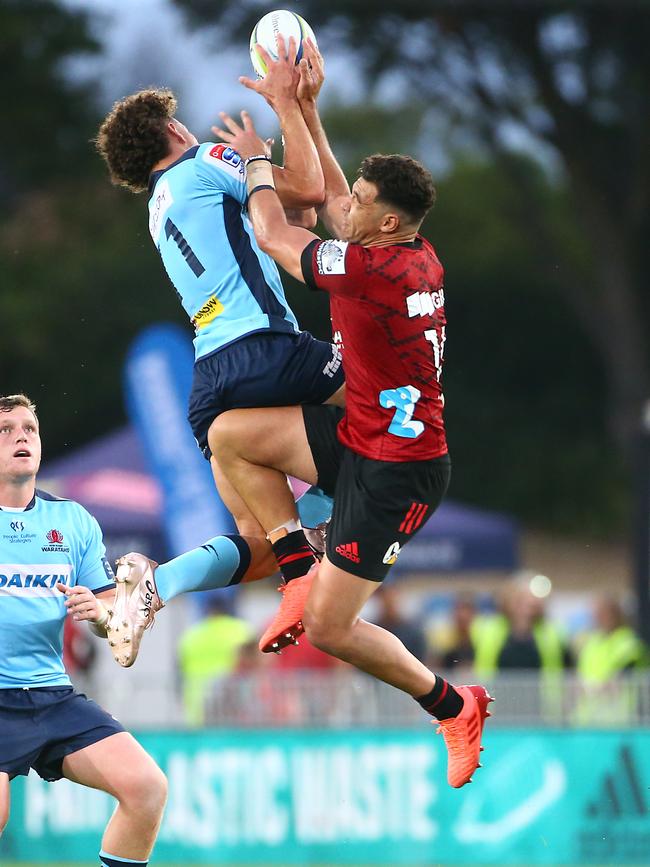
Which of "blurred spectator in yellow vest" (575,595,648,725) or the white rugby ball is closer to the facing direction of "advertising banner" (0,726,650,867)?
the white rugby ball

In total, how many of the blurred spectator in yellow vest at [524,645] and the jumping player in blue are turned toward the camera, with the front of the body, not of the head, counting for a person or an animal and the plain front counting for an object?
1

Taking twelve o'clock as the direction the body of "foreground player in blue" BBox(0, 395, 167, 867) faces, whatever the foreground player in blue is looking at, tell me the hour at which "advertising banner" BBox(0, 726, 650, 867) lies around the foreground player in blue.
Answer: The advertising banner is roughly at 7 o'clock from the foreground player in blue.

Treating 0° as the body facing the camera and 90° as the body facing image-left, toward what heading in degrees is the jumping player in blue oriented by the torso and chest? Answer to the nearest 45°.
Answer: approximately 225°

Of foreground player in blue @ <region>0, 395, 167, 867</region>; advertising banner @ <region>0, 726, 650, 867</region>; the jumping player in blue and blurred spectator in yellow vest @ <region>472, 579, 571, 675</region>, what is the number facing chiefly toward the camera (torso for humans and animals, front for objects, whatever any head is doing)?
3

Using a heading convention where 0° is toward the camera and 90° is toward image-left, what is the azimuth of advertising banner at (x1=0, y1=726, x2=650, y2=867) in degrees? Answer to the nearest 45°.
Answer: approximately 0°

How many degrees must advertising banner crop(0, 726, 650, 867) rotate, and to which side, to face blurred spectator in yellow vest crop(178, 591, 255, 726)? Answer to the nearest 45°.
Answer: approximately 135° to its right

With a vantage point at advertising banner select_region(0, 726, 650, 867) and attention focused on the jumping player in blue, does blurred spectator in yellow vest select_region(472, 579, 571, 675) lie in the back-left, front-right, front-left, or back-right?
back-left

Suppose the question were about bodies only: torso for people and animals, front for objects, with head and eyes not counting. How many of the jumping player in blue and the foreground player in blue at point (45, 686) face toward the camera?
1

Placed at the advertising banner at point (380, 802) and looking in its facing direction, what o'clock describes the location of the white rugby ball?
The white rugby ball is roughly at 12 o'clock from the advertising banner.

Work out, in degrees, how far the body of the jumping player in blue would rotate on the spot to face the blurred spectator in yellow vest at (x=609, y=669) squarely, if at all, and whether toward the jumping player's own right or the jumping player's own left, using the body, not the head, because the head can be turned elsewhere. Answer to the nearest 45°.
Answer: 0° — they already face them

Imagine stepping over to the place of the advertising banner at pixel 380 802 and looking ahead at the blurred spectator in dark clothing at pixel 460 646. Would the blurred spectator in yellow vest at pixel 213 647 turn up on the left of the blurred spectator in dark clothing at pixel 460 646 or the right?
left
